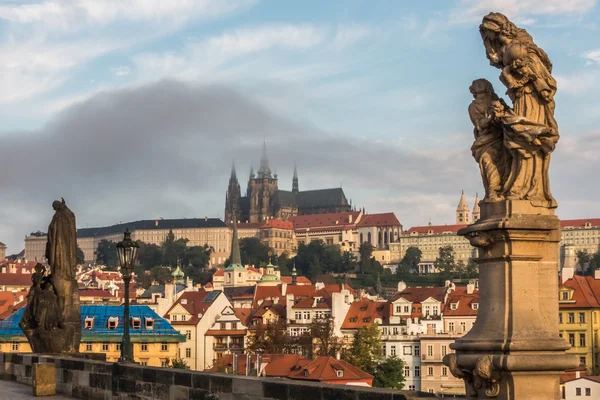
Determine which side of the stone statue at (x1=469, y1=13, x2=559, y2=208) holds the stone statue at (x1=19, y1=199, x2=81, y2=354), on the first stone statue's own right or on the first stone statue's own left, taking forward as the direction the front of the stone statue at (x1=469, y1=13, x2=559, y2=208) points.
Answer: on the first stone statue's own right

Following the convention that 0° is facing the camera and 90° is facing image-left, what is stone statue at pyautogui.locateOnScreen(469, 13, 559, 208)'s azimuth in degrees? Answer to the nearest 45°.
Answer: approximately 45°
